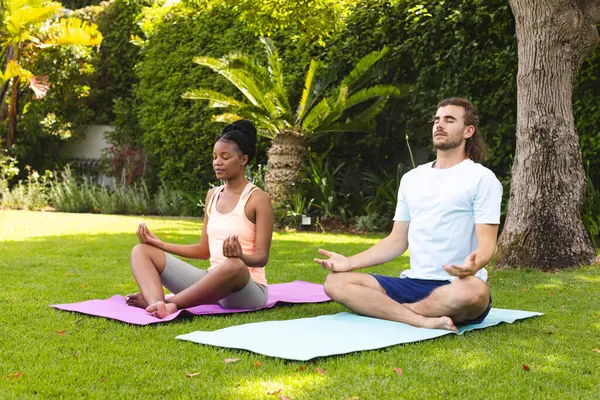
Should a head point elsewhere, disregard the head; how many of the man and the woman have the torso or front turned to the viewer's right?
0

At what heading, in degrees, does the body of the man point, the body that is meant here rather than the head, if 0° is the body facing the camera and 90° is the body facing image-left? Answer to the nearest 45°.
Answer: approximately 45°

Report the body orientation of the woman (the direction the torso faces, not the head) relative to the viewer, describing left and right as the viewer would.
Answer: facing the viewer and to the left of the viewer

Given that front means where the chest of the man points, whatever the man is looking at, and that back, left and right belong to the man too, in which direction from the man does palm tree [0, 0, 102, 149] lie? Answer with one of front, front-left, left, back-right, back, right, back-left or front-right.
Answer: right

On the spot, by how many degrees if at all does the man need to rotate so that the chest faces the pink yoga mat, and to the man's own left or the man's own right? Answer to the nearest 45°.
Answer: approximately 45° to the man's own right

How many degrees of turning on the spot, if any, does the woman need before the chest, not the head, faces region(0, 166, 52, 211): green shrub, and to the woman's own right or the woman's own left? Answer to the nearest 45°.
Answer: approximately 135° to the woman's own right

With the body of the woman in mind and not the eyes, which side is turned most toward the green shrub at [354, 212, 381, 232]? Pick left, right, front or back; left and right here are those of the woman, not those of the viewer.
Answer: back

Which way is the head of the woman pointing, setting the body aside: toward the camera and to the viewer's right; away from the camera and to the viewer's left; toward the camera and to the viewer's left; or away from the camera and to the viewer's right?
toward the camera and to the viewer's left

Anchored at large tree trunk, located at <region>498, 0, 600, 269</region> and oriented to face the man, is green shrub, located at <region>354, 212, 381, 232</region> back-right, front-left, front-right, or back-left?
back-right
